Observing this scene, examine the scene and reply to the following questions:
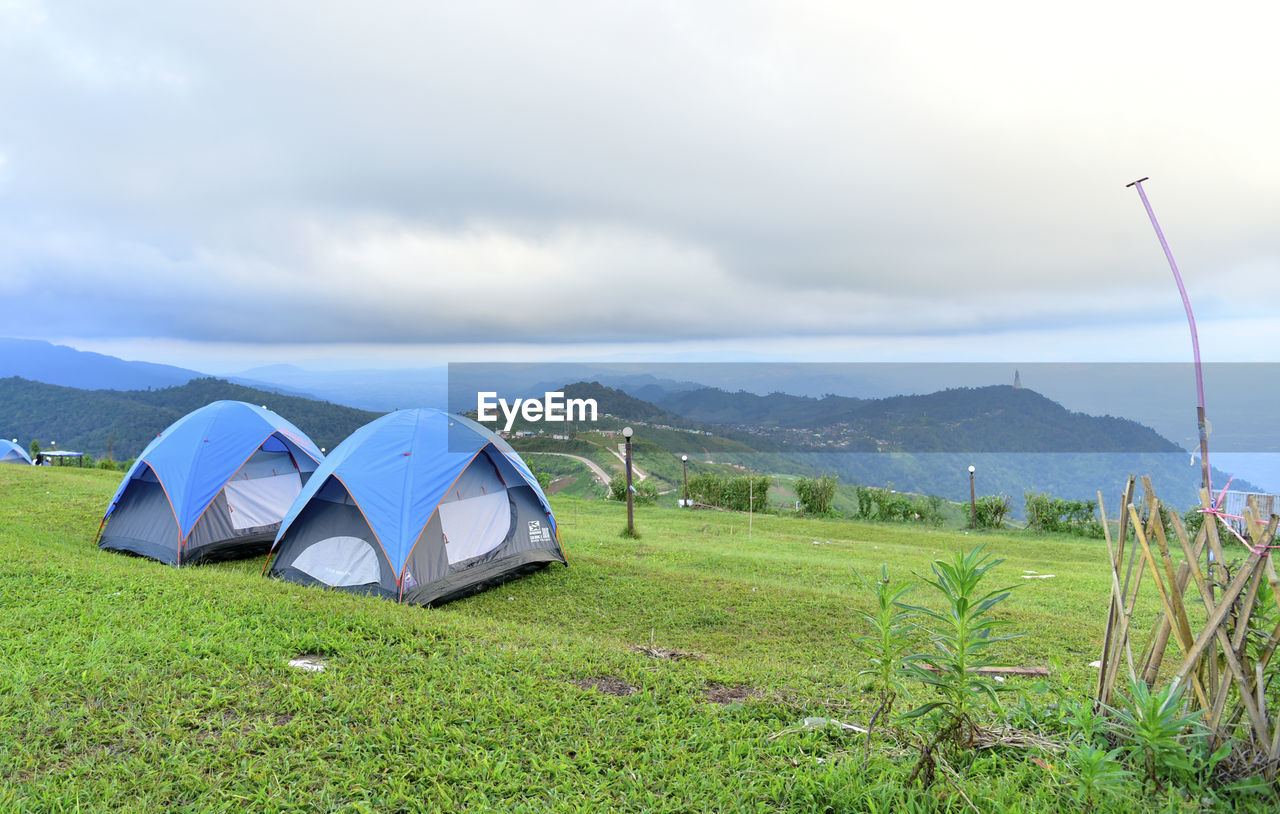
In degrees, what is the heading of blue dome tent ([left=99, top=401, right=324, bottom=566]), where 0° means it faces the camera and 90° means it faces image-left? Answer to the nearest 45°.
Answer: approximately 315°

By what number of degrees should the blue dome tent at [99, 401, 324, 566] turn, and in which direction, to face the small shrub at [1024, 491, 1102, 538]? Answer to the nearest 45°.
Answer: approximately 45° to its left

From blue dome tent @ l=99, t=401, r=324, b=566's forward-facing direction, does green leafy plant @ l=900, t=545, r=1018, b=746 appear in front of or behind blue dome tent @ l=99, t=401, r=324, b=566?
in front

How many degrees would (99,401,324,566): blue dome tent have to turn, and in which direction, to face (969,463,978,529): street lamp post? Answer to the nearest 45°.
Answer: approximately 45° to its left

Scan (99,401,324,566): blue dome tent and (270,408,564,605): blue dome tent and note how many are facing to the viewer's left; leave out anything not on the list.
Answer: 0

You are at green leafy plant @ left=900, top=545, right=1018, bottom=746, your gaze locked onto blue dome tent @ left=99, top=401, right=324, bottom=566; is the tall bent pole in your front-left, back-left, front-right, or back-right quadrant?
back-right

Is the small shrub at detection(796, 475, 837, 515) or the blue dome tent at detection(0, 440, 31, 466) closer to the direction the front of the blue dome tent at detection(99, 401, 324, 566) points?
the small shrub

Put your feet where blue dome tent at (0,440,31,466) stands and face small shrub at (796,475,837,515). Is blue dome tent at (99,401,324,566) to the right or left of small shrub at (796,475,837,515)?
right

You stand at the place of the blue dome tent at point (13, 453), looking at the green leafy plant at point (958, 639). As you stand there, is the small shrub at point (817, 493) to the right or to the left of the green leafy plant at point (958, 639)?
left
